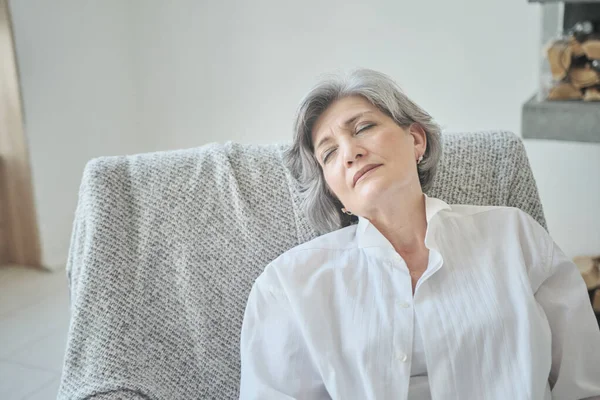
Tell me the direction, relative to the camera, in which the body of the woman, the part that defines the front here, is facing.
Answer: toward the camera

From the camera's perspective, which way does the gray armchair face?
toward the camera
